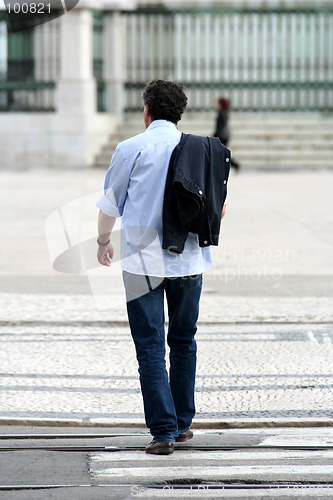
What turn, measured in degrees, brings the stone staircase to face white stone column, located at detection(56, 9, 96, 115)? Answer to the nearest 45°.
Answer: approximately 90° to its right

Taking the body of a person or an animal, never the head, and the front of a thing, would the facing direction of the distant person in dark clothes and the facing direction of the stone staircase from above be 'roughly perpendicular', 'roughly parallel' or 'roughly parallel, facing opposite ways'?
roughly perpendicular

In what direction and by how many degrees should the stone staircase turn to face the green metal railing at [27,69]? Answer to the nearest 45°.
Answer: approximately 90° to its right
